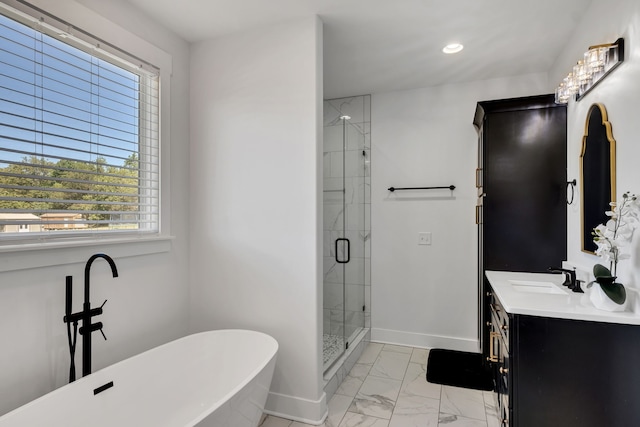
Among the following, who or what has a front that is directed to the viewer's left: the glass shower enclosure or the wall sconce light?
the wall sconce light

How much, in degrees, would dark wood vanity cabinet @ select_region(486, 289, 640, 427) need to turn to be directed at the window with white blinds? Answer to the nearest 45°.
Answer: approximately 45° to its left

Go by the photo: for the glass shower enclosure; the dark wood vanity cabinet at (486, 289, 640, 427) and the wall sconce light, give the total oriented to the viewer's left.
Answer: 2

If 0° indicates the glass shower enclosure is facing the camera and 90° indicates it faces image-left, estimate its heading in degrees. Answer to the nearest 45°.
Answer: approximately 315°

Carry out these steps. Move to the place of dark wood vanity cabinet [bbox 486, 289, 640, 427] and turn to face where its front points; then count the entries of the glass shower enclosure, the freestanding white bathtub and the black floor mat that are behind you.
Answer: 0

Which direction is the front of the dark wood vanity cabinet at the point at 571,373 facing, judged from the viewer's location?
facing to the left of the viewer

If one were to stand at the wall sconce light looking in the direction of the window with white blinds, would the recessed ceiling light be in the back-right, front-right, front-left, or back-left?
front-right

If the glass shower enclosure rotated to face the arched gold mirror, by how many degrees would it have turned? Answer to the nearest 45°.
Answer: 0° — it already faces it

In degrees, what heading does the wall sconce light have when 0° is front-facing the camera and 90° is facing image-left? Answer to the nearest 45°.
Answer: approximately 90°

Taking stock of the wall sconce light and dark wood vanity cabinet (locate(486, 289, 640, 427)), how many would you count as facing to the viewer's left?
2

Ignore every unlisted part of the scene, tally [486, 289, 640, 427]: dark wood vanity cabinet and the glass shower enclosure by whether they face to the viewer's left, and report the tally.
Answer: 1
